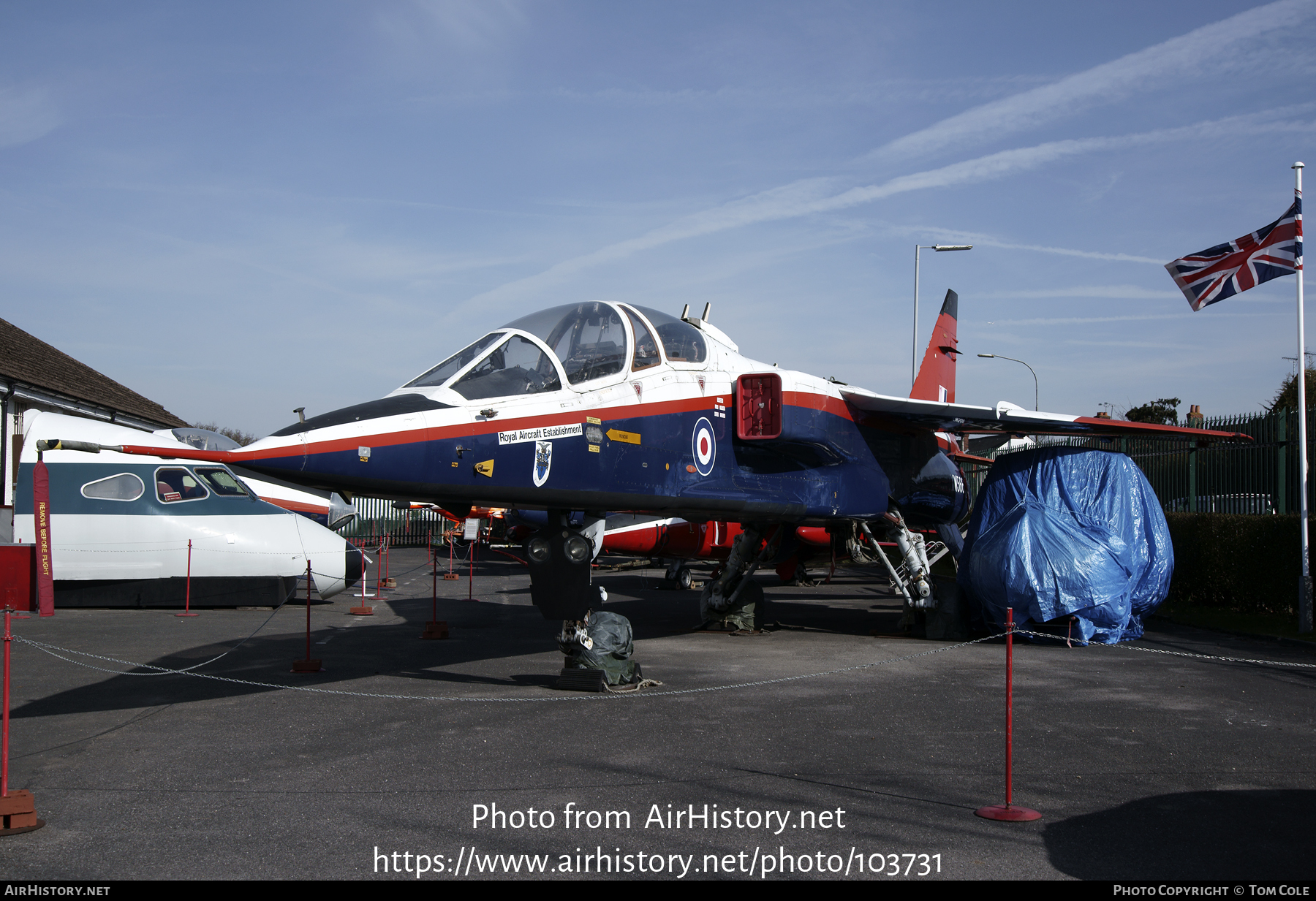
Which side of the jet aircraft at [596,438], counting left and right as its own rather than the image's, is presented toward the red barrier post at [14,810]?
front

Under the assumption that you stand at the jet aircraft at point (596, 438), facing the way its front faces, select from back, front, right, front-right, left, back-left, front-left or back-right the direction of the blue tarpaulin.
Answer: back

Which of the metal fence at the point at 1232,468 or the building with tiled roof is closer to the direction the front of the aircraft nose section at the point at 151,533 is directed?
the metal fence

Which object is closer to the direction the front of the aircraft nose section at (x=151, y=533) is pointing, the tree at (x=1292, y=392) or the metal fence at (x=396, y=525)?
the tree

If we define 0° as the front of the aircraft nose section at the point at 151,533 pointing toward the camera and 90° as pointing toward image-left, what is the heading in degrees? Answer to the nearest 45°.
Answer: approximately 270°

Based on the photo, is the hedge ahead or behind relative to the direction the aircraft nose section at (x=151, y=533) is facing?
ahead

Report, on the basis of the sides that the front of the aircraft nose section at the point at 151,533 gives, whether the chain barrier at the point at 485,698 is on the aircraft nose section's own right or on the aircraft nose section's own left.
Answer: on the aircraft nose section's own right

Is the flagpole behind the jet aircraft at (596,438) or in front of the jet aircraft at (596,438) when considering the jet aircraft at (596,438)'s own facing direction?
behind

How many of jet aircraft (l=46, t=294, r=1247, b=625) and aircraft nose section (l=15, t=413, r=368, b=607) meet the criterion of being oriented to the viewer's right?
1
